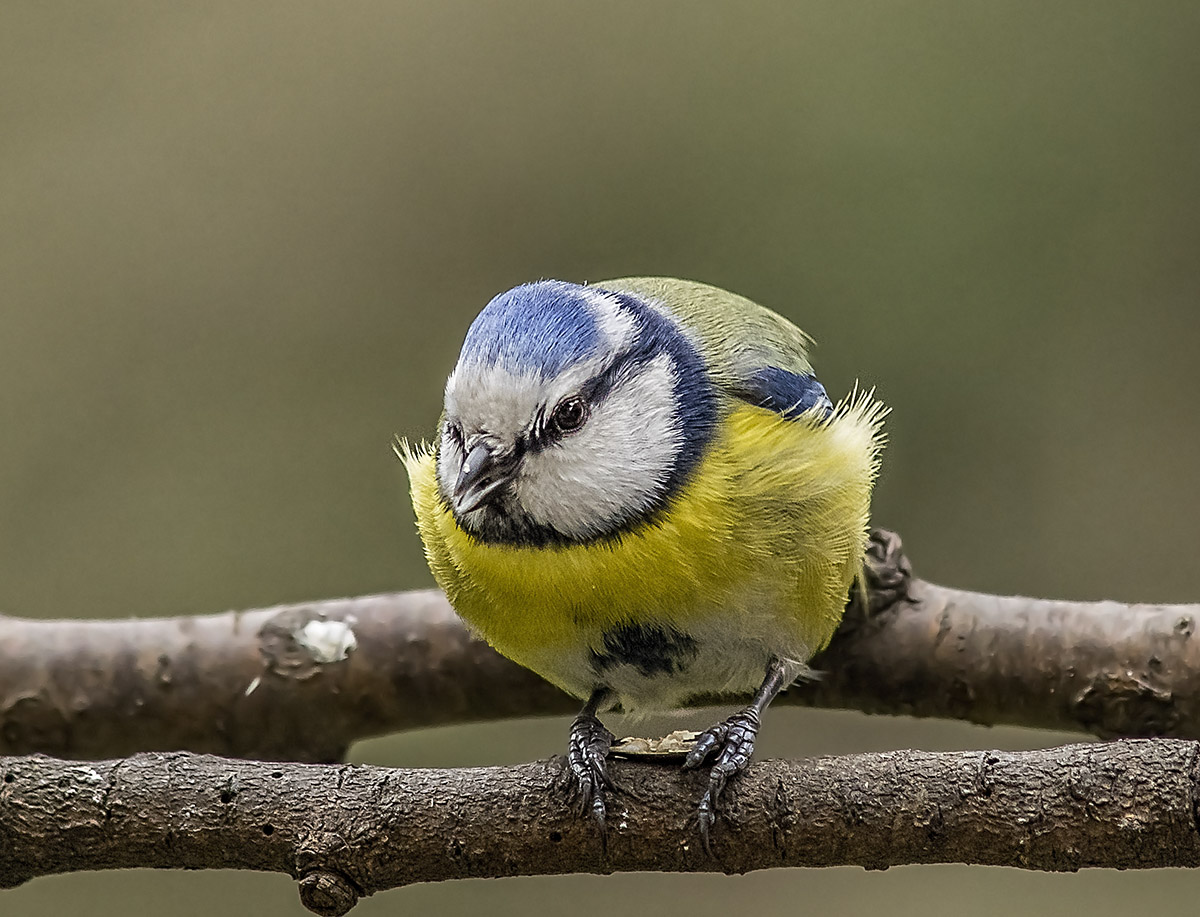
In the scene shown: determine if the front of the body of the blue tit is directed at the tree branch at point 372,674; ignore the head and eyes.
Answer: no

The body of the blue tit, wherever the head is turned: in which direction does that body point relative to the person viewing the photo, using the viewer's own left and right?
facing the viewer and to the left of the viewer
